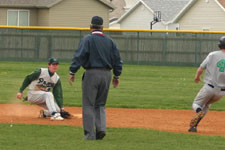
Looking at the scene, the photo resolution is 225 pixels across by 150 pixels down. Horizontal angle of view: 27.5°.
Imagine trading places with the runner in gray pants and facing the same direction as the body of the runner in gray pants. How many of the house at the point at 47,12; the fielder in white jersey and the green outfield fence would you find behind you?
0

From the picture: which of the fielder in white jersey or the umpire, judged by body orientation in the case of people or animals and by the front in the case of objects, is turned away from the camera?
the umpire

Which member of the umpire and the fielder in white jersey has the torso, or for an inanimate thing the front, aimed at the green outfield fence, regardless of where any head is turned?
the umpire

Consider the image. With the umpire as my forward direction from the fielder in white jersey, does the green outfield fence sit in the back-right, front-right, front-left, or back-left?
back-left

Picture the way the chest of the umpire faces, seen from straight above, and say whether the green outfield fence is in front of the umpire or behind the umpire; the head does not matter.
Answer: in front

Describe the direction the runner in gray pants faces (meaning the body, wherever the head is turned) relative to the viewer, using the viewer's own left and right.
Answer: facing away from the viewer and to the left of the viewer

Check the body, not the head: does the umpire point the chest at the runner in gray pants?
no

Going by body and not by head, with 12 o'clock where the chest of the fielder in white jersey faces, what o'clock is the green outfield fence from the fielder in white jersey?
The green outfield fence is roughly at 8 o'clock from the fielder in white jersey.

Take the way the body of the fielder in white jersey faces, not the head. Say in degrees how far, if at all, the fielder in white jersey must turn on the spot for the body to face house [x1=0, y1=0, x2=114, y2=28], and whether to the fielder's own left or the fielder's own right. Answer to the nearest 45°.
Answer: approximately 135° to the fielder's own left

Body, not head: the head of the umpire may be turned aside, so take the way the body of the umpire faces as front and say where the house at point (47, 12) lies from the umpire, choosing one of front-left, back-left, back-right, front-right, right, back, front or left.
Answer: front

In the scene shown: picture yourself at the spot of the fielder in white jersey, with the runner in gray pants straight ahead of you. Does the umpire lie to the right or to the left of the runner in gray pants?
right

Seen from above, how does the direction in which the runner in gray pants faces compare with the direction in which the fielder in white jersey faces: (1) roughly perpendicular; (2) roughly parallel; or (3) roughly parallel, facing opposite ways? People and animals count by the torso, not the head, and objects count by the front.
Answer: roughly parallel, facing opposite ways

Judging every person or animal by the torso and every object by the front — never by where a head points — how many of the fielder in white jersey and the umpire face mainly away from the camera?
1

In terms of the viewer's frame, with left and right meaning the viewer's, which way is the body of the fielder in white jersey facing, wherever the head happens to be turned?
facing the viewer and to the right of the viewer

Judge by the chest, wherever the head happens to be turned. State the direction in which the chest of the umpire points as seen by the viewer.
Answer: away from the camera
